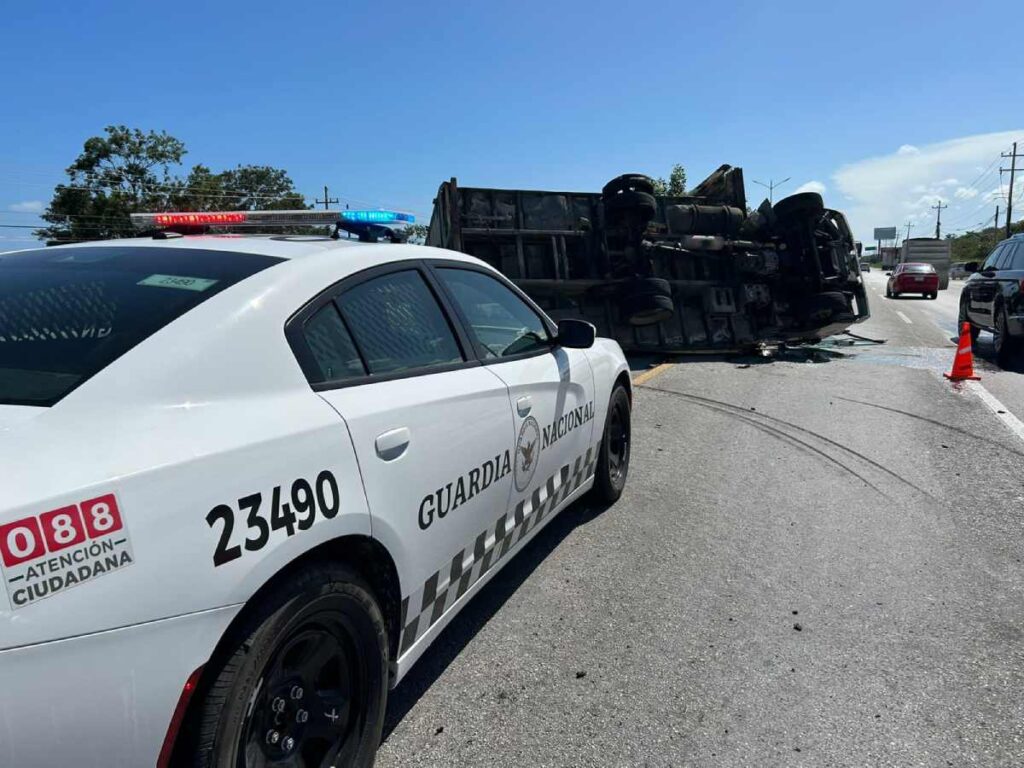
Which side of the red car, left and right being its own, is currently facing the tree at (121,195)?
left

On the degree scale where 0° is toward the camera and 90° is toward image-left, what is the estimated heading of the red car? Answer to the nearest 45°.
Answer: approximately 180°

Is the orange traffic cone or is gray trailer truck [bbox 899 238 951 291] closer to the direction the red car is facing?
the gray trailer truck

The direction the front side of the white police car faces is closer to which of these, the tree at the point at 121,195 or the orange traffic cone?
the orange traffic cone

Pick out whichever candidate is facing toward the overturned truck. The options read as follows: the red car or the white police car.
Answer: the white police car

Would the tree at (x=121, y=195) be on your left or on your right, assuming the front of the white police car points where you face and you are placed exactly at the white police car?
on your left

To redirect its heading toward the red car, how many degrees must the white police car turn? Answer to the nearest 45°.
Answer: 0° — it already faces it

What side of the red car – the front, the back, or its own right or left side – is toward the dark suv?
back

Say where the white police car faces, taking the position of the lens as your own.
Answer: facing away from the viewer and to the right of the viewer
